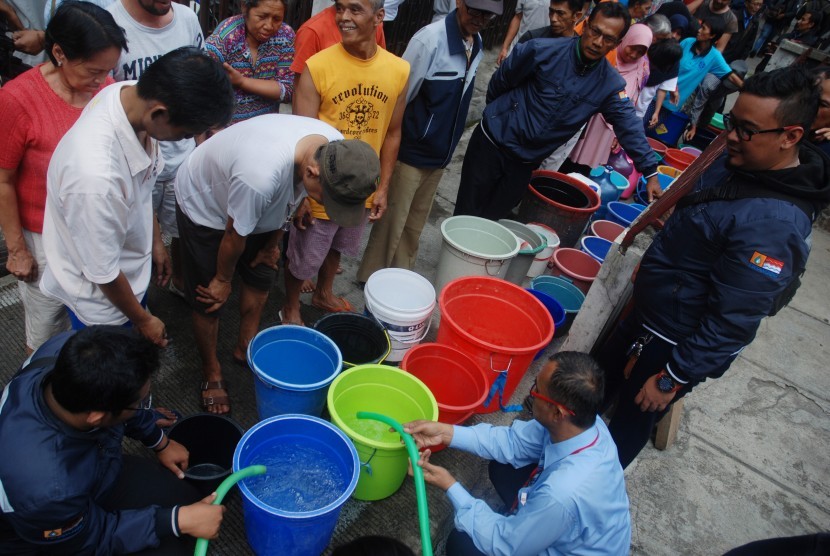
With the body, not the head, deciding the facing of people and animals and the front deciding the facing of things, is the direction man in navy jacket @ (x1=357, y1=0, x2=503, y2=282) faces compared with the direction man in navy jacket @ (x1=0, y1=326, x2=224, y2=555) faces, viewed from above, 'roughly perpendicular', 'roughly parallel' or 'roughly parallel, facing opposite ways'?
roughly perpendicular

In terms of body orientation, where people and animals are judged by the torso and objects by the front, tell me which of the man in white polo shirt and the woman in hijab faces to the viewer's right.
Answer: the man in white polo shirt

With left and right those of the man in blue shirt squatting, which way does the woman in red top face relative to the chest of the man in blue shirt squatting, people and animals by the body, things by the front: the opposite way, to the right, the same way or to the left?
the opposite way

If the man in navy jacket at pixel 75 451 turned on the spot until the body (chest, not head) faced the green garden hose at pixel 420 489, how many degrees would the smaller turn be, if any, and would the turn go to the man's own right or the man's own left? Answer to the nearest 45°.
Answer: approximately 45° to the man's own right

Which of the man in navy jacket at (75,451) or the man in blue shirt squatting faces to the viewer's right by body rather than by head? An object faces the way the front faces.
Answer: the man in navy jacket

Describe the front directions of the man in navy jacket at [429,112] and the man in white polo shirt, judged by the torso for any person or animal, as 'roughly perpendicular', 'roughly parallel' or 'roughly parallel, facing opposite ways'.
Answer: roughly perpendicular

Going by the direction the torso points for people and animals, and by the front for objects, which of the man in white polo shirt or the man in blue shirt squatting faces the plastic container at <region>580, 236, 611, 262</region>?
the man in white polo shirt

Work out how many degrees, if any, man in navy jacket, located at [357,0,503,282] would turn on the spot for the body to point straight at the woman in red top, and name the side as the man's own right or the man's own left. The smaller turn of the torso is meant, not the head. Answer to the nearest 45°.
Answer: approximately 90° to the man's own right

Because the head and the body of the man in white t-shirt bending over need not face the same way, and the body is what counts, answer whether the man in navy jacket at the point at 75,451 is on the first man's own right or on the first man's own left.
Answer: on the first man's own right

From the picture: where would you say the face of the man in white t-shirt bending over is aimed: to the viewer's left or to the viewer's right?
to the viewer's right

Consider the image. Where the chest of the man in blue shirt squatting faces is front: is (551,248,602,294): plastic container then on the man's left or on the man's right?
on the man's right

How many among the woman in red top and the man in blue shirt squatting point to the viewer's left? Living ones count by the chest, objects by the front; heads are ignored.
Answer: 1

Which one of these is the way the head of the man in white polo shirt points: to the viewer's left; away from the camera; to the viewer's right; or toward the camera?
to the viewer's right
